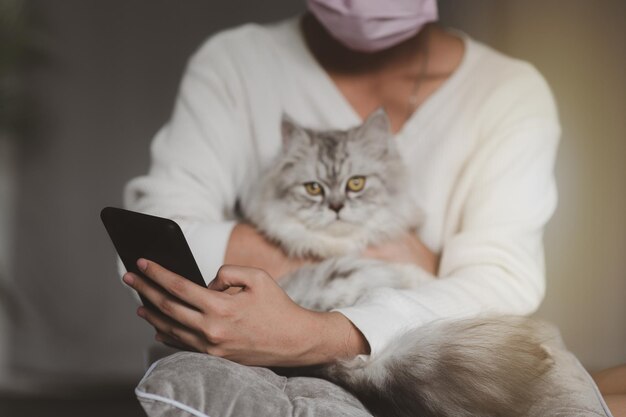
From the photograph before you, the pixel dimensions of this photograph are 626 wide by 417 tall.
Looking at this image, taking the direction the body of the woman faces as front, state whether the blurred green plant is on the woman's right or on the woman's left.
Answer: on the woman's right

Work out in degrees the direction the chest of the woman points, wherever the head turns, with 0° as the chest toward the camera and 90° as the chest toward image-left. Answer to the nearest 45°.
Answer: approximately 0°
